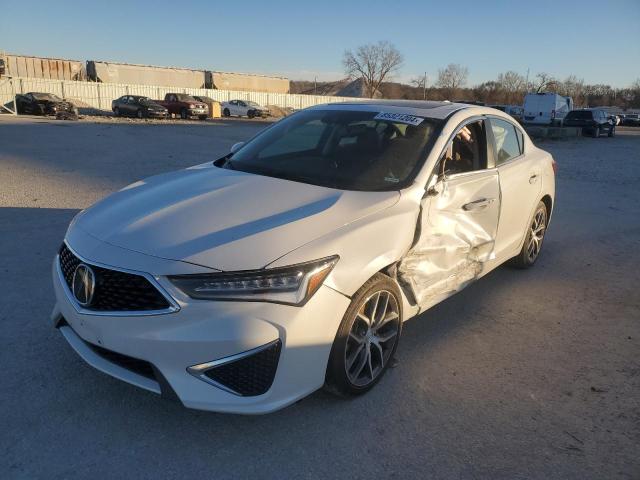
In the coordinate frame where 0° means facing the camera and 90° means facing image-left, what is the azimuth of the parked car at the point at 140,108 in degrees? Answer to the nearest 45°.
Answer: approximately 315°

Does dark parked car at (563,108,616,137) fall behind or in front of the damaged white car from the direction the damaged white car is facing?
behind

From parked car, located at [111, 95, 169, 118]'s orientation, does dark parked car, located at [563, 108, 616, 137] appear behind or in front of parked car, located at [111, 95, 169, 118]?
in front

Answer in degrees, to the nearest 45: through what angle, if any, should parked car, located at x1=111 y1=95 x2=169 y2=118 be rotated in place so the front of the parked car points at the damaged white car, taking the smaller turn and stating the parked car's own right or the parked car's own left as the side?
approximately 45° to the parked car's own right

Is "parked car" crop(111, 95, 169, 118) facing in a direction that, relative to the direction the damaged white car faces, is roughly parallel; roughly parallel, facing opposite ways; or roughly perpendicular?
roughly perpendicular

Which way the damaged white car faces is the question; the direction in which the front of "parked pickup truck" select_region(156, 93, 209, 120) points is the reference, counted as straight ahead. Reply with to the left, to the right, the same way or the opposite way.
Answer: to the right

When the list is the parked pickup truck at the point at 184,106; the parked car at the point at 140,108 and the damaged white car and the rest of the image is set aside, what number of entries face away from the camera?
0

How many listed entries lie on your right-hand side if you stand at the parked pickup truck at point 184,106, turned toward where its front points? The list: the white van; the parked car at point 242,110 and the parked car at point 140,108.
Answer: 1

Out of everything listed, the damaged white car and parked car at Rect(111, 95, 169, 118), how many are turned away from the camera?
0

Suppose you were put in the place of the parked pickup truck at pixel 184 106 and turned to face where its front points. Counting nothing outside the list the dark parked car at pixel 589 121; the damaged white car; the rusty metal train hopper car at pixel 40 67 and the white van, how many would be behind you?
1

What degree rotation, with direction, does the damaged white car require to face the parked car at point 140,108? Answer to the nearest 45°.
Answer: approximately 135° to its right

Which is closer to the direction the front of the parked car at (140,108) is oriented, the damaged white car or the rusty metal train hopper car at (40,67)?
the damaged white car

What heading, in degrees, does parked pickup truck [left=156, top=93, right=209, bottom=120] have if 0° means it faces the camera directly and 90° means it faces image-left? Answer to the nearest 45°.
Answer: approximately 315°

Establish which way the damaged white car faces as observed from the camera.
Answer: facing the viewer and to the left of the viewer

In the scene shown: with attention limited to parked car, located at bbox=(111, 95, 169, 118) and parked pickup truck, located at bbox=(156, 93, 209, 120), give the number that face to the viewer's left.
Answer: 0
